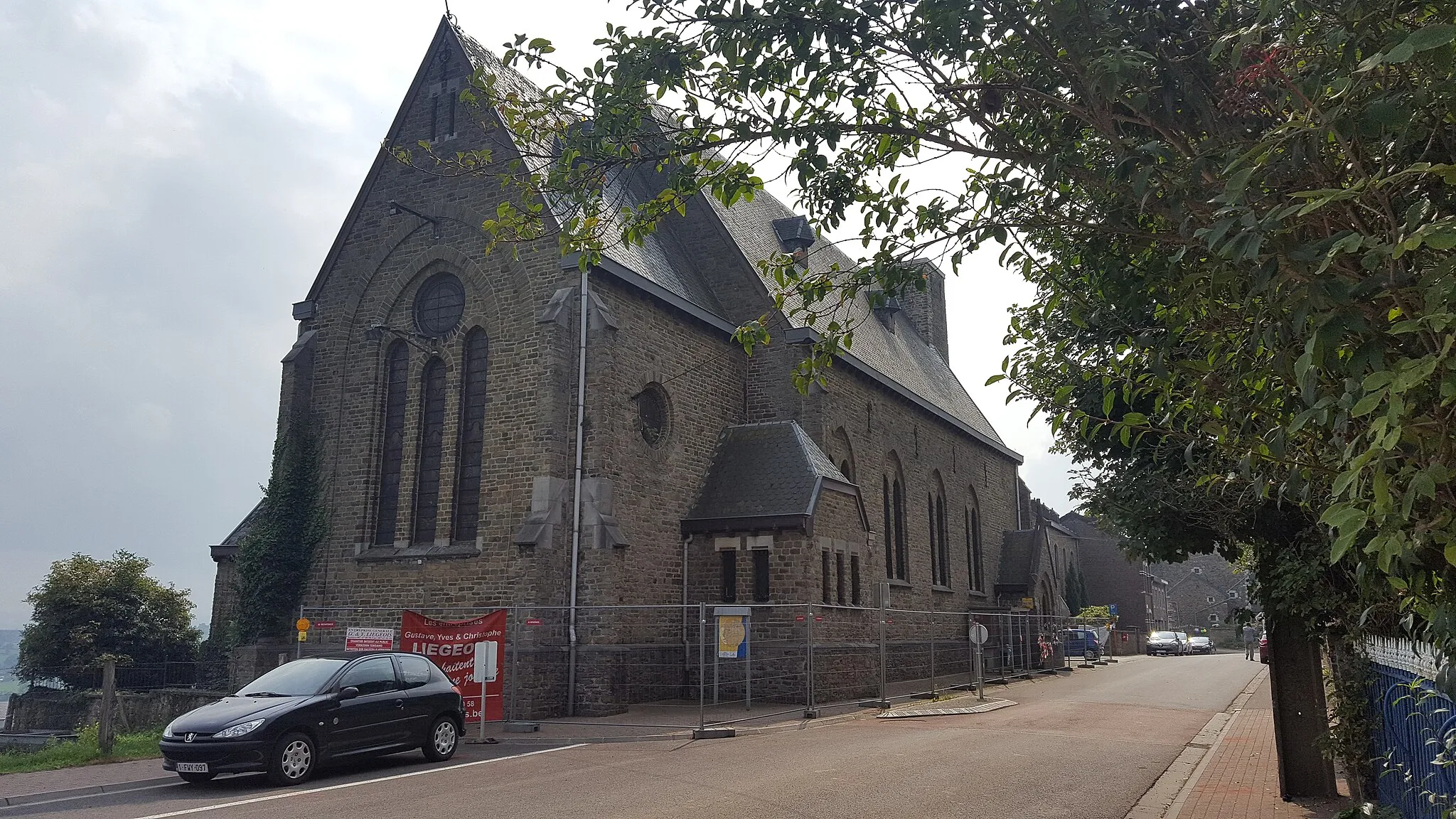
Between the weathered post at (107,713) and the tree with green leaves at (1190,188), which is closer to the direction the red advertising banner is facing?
the tree with green leaves

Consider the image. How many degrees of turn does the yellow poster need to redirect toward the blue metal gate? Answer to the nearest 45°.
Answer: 0° — it already faces it

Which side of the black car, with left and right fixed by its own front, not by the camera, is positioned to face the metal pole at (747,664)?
back

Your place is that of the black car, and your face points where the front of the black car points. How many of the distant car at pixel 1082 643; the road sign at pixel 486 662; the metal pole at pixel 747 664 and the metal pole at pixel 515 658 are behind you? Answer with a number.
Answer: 4

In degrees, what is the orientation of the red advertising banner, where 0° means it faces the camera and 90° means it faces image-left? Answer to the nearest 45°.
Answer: approximately 0°

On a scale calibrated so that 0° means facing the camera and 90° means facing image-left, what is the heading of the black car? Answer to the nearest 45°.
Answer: approximately 45°

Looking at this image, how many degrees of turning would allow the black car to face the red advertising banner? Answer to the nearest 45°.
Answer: approximately 180°

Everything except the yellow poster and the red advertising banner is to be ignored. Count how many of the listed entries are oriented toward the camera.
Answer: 2

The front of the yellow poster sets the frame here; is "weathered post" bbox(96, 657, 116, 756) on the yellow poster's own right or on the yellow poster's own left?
on the yellow poster's own right
